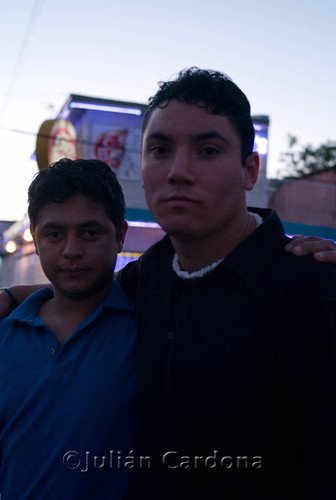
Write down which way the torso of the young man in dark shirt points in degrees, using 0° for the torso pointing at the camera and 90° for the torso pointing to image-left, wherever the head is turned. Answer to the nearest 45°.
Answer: approximately 45°

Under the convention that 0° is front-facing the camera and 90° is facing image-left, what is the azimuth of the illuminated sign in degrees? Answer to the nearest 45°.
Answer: approximately 315°

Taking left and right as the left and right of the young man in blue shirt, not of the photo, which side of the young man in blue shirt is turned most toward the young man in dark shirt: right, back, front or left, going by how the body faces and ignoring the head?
left
